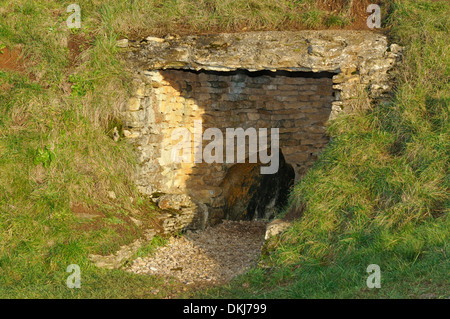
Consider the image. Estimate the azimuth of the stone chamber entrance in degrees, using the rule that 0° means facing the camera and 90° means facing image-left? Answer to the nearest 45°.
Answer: approximately 0°
